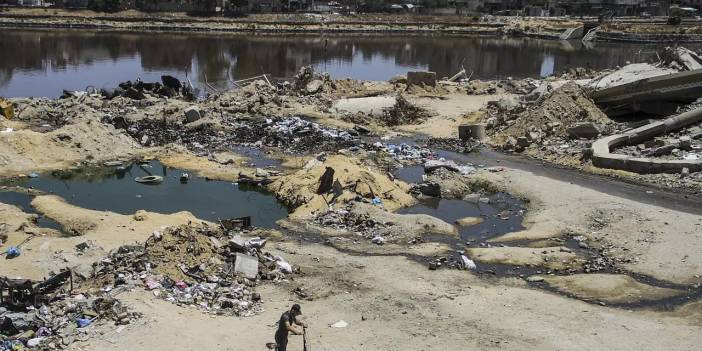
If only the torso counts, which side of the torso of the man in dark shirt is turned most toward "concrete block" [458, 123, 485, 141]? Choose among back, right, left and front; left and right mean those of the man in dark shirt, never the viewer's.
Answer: left

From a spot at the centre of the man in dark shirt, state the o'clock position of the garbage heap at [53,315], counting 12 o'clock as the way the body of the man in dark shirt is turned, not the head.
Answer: The garbage heap is roughly at 7 o'clock from the man in dark shirt.

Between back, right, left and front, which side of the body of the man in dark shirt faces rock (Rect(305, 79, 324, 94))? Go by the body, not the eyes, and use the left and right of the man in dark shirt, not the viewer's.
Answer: left

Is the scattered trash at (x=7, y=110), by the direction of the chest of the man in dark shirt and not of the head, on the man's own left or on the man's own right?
on the man's own left

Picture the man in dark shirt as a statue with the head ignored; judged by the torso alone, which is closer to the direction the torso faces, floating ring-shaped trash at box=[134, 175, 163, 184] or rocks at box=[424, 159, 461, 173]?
the rocks

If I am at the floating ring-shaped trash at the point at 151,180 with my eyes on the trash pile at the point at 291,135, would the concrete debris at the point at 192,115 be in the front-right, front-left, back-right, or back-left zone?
front-left

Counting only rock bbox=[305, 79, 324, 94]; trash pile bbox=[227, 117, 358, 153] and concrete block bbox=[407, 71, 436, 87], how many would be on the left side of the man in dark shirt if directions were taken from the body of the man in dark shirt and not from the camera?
3

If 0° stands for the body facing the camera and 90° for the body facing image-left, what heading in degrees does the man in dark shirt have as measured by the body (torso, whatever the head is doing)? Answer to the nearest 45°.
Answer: approximately 270°

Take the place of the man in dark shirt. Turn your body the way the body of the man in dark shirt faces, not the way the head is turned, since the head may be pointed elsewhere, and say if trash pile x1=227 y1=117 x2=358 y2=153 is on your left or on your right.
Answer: on your left

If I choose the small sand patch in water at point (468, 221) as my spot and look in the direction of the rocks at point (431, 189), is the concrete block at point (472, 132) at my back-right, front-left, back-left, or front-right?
front-right

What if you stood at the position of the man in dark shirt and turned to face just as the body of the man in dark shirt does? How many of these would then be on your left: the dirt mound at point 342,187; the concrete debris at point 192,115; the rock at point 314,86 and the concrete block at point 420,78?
4

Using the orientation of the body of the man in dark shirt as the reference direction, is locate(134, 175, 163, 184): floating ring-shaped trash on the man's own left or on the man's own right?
on the man's own left

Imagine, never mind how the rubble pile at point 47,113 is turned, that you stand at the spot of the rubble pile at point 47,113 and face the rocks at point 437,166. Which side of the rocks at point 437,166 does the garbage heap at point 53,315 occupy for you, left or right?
right
